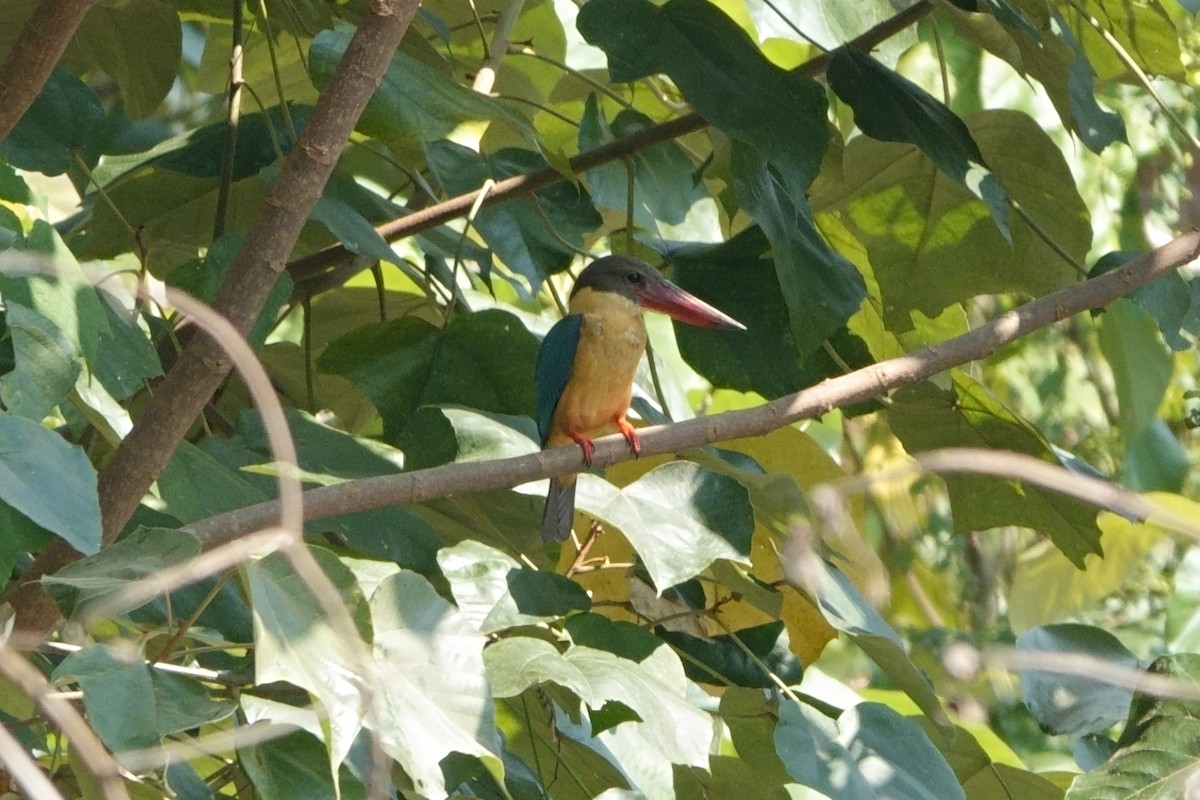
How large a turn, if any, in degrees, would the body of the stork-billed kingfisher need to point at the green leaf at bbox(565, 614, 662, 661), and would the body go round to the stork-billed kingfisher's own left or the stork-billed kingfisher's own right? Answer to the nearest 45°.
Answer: approximately 45° to the stork-billed kingfisher's own right

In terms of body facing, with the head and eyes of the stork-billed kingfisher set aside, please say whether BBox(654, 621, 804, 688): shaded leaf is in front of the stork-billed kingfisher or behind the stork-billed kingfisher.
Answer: in front

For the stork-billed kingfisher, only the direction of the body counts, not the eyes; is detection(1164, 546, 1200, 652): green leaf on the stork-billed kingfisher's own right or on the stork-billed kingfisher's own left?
on the stork-billed kingfisher's own left

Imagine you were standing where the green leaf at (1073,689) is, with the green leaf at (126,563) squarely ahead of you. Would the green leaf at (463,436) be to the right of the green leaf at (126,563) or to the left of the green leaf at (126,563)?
right

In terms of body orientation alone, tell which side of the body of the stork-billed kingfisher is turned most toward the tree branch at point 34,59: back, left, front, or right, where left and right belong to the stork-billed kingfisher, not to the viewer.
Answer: right

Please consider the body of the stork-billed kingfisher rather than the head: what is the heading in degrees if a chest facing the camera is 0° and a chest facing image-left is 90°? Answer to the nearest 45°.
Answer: approximately 315°

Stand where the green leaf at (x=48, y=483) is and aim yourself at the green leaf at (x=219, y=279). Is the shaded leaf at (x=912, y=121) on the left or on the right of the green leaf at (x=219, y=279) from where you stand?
right

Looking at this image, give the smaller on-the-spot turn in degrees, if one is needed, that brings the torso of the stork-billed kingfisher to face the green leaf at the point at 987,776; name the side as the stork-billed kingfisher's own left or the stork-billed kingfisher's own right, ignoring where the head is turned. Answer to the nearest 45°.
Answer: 0° — it already faces it

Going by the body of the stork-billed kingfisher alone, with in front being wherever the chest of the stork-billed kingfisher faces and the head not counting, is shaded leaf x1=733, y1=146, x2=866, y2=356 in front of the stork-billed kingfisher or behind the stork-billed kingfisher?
in front

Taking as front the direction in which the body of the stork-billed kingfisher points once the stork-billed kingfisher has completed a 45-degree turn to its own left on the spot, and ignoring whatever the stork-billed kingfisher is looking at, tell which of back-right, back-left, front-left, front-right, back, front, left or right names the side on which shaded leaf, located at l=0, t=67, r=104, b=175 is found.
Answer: back-right

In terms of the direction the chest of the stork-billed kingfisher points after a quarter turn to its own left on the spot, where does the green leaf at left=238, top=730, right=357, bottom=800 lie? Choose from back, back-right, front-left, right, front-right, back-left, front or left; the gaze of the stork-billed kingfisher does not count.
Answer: back-right
